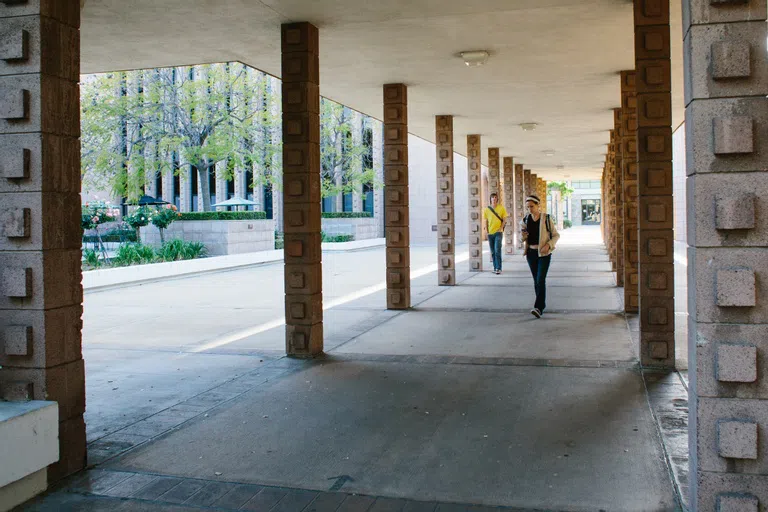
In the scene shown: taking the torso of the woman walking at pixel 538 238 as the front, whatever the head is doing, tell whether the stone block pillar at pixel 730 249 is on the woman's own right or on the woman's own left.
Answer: on the woman's own left

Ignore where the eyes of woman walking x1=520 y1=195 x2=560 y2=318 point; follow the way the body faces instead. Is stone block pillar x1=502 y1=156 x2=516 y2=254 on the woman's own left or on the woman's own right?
on the woman's own right

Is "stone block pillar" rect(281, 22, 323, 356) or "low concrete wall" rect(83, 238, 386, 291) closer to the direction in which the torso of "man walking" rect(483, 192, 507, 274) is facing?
the stone block pillar

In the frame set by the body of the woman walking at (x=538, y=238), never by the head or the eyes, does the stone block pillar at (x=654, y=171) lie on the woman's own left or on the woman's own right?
on the woman's own left

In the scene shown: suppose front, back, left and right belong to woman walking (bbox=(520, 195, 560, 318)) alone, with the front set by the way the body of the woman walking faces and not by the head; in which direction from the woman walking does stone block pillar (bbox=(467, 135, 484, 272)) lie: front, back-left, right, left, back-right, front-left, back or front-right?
back-right

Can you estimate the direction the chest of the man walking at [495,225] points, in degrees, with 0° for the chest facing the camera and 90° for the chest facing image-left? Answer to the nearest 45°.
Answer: approximately 0°

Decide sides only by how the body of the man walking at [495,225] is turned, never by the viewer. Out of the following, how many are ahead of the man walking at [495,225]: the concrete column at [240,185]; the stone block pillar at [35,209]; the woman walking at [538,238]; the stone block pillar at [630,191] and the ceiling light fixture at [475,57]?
4

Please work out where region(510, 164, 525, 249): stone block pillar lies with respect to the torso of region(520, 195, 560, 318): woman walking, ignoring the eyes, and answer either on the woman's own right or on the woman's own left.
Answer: on the woman's own right
